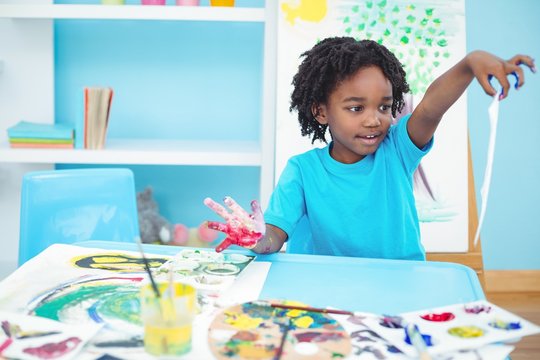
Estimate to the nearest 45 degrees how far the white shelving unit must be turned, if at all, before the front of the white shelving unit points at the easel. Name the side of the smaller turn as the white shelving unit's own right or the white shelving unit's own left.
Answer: approximately 90° to the white shelving unit's own left

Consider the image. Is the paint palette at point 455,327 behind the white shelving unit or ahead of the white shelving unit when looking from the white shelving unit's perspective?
ahead

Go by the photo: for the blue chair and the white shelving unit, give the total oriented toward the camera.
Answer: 2

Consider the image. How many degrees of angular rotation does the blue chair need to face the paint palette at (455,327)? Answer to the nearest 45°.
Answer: approximately 45° to its left

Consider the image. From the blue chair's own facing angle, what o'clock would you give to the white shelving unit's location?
The white shelving unit is roughly at 6 o'clock from the blue chair.

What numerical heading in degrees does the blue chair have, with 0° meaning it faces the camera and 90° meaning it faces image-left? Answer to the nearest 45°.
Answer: approximately 0°

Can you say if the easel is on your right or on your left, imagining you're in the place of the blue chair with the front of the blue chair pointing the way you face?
on your left

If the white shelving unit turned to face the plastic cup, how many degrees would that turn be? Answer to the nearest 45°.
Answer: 0° — it already faces it

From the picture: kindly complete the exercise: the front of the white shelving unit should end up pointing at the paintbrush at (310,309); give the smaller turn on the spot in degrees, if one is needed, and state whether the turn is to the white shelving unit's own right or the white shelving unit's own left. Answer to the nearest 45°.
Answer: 0° — it already faces it
